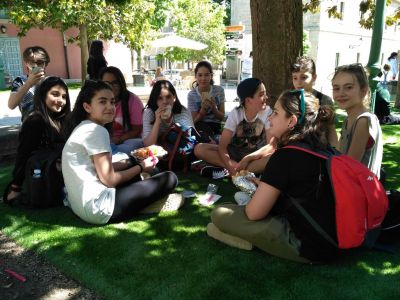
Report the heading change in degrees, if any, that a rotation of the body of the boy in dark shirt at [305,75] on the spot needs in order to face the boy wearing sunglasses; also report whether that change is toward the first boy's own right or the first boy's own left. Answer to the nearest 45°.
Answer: approximately 45° to the first boy's own right

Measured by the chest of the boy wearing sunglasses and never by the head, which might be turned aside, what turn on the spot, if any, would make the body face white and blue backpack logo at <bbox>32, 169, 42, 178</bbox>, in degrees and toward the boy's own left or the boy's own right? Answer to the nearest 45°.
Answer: approximately 45° to the boy's own right

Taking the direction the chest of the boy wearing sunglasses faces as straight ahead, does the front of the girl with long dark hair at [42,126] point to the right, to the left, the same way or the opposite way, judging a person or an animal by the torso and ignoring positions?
the same way

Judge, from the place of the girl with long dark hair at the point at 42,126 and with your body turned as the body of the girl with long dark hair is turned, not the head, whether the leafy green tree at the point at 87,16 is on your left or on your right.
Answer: on your left

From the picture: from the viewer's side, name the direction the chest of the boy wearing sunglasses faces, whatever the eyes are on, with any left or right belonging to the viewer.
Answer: facing the viewer and to the right of the viewer

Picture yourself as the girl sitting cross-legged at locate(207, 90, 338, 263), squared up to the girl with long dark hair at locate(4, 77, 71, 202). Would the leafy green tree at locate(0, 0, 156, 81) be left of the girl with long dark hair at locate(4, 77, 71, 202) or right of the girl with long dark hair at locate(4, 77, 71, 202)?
right

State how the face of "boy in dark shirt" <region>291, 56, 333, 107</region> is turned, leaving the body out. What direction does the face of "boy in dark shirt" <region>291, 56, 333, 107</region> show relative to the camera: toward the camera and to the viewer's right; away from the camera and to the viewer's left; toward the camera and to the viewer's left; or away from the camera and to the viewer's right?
toward the camera and to the viewer's left

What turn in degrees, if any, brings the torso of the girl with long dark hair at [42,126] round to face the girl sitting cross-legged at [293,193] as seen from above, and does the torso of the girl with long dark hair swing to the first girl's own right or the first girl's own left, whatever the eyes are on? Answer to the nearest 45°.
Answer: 0° — they already face them

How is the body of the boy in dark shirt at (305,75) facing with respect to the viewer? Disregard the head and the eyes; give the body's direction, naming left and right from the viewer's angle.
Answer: facing the viewer and to the left of the viewer

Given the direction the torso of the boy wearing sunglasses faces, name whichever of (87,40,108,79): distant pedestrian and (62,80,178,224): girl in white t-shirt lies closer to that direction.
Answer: the girl in white t-shirt

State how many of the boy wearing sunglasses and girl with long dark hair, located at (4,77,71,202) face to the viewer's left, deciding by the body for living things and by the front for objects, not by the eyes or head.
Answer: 0

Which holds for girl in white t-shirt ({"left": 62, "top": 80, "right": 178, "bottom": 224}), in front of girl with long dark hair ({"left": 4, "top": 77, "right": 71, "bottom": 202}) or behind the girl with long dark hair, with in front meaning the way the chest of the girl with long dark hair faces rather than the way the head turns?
in front

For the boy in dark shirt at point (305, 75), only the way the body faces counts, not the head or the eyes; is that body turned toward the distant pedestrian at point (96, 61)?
no

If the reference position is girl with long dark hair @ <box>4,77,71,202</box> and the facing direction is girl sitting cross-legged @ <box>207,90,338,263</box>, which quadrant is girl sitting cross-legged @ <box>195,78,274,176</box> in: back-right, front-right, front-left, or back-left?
front-left
